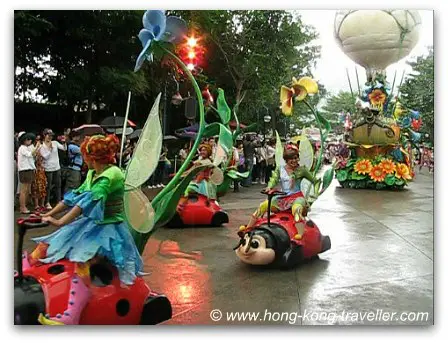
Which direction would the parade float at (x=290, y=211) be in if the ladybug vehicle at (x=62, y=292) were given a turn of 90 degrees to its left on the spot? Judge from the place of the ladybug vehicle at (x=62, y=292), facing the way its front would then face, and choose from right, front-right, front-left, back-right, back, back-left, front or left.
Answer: back-left

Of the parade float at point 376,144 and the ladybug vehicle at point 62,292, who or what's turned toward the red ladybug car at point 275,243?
the parade float

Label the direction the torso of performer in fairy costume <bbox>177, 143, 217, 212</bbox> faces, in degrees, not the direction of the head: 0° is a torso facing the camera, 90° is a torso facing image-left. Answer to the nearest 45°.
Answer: approximately 45°

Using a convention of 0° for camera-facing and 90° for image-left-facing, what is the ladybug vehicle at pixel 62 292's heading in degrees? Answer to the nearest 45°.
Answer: approximately 90°

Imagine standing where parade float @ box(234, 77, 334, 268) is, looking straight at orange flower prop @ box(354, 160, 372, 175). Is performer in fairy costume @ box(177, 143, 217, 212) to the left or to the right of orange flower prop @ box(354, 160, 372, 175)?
left

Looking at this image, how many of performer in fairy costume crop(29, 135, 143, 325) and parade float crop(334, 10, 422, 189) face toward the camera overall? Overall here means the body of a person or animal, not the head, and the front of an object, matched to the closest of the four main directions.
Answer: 1

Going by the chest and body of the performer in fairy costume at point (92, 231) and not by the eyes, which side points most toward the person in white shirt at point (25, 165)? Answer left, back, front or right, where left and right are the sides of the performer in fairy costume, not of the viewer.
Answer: right

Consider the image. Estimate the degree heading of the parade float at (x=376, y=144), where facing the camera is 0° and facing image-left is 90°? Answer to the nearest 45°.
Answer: approximately 0°

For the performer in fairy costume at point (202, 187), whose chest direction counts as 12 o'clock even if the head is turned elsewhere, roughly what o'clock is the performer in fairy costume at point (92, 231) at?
the performer in fairy costume at point (92, 231) is roughly at 11 o'clock from the performer in fairy costume at point (202, 187).

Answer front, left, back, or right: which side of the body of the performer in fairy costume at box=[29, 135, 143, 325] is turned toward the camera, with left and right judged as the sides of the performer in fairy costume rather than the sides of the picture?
left

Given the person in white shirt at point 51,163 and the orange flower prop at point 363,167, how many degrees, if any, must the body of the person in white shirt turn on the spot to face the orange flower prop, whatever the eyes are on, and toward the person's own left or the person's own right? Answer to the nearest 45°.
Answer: approximately 90° to the person's own left

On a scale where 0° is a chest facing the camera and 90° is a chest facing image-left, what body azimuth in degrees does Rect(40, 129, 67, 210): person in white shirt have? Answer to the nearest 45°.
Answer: approximately 315°
